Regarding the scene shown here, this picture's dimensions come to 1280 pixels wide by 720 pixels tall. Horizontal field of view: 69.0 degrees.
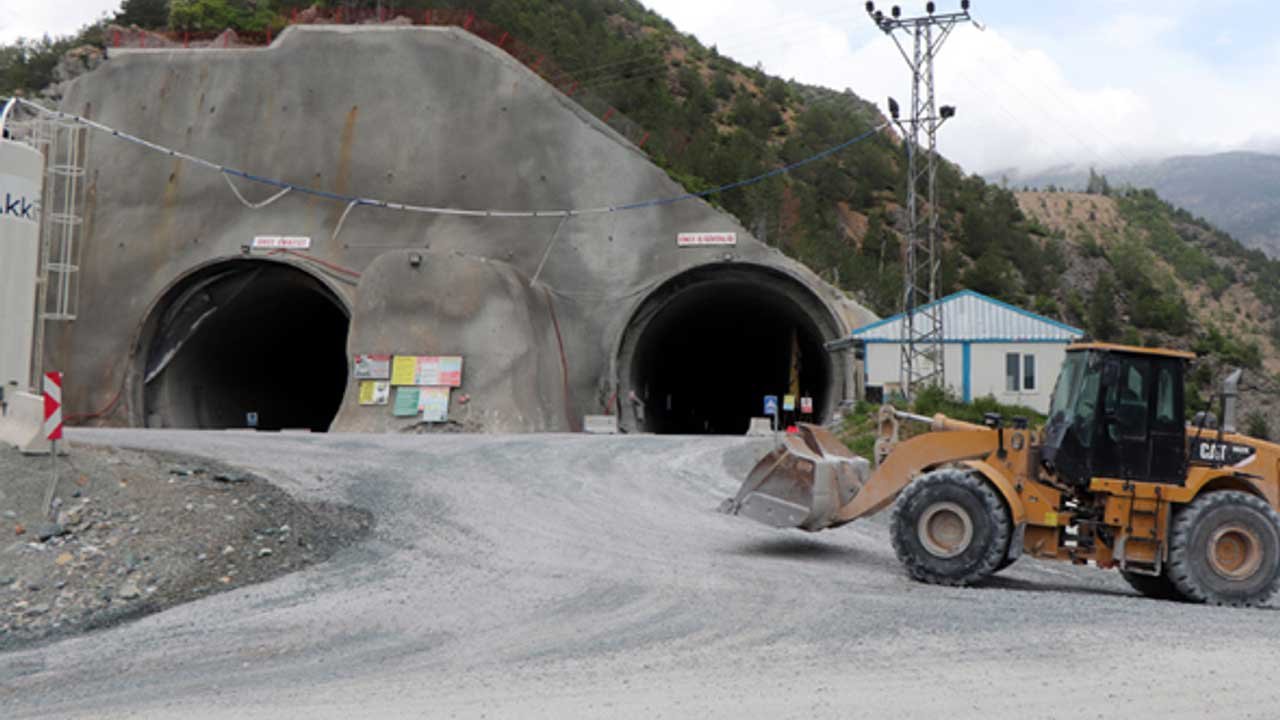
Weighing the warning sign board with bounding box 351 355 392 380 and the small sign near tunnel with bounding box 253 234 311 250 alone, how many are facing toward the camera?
2

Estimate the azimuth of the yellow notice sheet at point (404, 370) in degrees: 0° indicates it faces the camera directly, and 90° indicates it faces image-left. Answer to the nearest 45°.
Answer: approximately 0°

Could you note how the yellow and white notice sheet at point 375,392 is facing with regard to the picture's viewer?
facing the viewer

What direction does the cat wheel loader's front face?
to the viewer's left

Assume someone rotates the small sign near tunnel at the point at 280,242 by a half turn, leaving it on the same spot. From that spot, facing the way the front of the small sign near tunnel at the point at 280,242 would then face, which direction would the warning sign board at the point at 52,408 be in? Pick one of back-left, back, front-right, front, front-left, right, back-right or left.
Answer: back

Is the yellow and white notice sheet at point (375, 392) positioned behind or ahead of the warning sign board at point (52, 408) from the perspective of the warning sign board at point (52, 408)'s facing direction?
behind

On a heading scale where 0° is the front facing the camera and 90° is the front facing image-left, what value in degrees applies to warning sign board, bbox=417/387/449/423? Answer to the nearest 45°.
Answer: approximately 0°

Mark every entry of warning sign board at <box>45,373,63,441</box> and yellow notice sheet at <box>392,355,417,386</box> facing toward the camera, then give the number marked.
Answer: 2

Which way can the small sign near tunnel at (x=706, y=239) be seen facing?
toward the camera

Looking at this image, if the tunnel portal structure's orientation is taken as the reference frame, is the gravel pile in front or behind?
in front

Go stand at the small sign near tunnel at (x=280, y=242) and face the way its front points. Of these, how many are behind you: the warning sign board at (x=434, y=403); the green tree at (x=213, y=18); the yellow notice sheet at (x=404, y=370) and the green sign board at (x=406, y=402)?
1

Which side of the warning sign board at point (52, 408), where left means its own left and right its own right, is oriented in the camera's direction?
front

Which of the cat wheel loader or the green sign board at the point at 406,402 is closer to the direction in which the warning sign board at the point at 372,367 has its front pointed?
the cat wheel loader
